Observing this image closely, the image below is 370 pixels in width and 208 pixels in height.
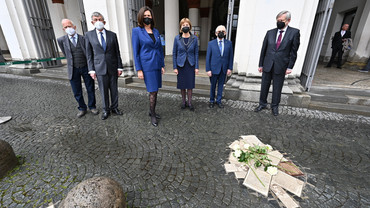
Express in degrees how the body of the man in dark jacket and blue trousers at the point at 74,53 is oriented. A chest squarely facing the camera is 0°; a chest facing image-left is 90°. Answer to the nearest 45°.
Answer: approximately 0°

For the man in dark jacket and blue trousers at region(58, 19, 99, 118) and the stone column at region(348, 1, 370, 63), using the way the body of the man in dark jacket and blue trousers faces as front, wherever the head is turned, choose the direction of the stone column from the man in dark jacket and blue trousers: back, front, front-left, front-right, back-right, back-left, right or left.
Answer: left

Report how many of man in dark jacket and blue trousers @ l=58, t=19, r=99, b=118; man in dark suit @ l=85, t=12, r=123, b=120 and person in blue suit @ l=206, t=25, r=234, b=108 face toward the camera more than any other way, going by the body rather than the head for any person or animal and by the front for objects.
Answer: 3

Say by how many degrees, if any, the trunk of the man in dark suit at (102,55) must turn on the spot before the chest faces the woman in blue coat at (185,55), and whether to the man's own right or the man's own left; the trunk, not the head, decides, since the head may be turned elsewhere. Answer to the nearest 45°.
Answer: approximately 90° to the man's own left

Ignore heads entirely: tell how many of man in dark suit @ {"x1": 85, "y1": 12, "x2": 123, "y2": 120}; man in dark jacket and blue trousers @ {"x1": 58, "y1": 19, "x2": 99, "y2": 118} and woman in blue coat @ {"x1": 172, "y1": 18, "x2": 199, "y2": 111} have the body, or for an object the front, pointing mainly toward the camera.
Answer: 3

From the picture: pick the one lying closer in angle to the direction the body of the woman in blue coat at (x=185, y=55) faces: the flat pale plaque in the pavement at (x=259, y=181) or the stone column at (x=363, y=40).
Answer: the flat pale plaque in the pavement

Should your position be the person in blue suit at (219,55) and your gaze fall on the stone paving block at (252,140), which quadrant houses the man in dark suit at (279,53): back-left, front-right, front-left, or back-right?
front-left

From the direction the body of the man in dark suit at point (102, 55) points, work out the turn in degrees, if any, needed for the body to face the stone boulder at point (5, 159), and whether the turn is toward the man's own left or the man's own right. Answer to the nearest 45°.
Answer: approximately 45° to the man's own right

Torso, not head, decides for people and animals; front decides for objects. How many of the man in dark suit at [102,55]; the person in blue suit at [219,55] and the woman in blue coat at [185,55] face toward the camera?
3

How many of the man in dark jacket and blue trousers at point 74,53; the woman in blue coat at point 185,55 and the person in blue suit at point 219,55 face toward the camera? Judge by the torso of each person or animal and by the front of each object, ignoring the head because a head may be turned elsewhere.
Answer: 3

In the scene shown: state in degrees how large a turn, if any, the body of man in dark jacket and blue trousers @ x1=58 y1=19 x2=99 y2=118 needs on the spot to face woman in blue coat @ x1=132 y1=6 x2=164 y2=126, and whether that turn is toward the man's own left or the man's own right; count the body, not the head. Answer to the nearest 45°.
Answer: approximately 45° to the man's own left

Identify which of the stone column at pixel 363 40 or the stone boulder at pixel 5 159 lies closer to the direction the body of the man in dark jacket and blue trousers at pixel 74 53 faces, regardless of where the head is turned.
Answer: the stone boulder

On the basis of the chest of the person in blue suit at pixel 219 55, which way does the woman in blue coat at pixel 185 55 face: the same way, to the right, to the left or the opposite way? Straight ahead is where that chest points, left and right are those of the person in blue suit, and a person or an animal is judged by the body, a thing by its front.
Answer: the same way

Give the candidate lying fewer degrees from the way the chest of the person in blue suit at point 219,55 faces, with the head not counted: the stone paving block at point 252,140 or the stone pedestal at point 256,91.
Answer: the stone paving block

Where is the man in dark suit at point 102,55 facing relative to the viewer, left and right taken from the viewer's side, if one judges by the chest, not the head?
facing the viewer

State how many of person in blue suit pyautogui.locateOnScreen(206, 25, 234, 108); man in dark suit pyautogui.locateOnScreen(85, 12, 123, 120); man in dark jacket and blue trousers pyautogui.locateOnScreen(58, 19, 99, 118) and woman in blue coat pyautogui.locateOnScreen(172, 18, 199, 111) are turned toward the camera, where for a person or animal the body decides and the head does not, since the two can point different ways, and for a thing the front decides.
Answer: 4

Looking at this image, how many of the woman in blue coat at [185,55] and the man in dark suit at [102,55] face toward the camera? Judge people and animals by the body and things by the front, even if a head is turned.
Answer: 2

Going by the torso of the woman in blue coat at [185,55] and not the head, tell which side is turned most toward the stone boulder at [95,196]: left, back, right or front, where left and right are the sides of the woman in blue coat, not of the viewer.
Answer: front

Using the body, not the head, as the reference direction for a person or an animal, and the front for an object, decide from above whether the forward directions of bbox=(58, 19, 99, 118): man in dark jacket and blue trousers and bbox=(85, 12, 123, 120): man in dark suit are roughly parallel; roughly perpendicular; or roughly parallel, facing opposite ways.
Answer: roughly parallel

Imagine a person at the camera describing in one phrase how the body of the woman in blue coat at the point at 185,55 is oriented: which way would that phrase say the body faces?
toward the camera
